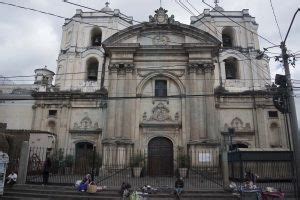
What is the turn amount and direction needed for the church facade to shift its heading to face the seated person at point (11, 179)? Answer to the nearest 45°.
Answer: approximately 45° to its right

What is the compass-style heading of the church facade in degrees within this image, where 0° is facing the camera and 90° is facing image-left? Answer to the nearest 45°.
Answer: approximately 0°
